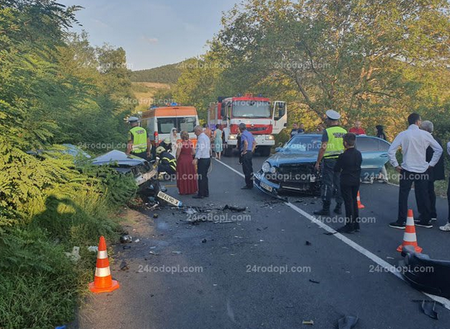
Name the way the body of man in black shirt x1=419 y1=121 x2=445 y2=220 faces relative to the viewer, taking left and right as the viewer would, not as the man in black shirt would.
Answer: facing to the left of the viewer

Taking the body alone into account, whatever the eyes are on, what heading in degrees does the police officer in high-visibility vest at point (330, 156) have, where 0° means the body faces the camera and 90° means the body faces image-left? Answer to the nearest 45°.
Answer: approximately 135°

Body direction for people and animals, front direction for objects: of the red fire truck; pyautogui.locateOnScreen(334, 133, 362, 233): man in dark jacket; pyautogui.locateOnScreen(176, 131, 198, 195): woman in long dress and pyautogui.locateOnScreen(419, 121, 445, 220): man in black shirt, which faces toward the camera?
the red fire truck

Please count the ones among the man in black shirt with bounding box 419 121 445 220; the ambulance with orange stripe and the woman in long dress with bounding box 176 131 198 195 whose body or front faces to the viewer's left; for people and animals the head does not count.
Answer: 1

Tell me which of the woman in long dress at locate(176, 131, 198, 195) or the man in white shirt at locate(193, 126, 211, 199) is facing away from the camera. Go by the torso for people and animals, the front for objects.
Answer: the woman in long dress

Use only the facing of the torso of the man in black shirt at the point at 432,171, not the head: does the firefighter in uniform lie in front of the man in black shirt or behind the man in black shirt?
in front

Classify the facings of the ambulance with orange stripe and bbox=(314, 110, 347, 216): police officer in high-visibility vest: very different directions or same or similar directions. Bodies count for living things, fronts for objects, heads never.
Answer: same or similar directions

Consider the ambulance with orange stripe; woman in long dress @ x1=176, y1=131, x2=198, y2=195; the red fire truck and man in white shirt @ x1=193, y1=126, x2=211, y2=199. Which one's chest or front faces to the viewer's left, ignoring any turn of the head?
the man in white shirt

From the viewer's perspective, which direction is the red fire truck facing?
toward the camera

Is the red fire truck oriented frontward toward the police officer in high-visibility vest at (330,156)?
yes

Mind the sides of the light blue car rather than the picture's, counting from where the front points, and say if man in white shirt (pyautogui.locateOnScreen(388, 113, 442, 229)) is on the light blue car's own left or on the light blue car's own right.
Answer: on the light blue car's own left

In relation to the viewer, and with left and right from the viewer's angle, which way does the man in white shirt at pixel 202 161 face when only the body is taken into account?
facing to the left of the viewer

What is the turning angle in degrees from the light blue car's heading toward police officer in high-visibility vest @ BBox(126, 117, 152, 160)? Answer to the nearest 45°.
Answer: approximately 45° to its right

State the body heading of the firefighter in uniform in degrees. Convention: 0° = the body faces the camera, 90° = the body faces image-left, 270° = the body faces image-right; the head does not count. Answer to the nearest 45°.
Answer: approximately 90°
